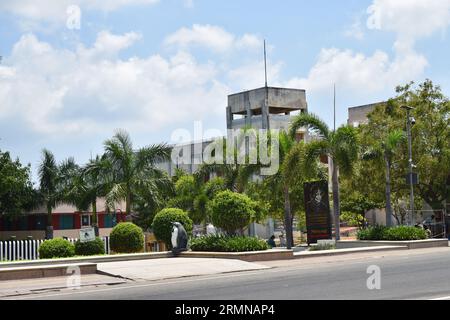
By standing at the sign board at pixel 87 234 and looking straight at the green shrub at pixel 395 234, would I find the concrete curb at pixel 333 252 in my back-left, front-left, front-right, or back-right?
front-right

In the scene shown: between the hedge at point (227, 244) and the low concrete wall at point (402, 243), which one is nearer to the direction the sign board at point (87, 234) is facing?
the hedge

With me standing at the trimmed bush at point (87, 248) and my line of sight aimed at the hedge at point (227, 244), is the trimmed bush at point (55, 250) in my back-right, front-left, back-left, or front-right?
back-right

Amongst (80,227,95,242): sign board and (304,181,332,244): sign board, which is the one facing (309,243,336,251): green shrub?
(304,181,332,244): sign board

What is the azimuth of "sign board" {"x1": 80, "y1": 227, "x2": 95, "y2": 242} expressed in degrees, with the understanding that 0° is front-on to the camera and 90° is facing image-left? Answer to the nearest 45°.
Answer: approximately 0°

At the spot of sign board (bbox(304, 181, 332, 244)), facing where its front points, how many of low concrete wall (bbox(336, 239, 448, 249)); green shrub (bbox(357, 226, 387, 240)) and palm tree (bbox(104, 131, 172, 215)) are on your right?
1

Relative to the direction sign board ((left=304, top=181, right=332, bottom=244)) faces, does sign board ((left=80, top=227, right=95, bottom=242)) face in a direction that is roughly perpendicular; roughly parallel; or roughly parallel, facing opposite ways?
roughly parallel

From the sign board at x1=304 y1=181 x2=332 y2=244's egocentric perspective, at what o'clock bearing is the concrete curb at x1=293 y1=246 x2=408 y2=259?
The concrete curb is roughly at 12 o'clock from the sign board.

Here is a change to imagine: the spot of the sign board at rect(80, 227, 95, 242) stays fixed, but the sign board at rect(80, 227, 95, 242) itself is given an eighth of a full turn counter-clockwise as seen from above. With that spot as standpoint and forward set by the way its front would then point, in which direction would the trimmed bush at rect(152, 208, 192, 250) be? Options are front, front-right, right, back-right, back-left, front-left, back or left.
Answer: front-left

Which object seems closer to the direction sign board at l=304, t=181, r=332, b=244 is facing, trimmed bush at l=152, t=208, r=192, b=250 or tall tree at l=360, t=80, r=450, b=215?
the trimmed bush

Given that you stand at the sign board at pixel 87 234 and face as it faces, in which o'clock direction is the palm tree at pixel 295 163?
The palm tree is roughly at 8 o'clock from the sign board.

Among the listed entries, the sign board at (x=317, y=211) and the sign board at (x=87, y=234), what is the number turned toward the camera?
2

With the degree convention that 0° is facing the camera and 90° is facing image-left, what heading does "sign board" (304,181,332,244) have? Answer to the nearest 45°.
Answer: approximately 0°

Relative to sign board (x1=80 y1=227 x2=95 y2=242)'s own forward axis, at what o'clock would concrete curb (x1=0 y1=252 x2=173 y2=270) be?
The concrete curb is roughly at 12 o'clock from the sign board.
